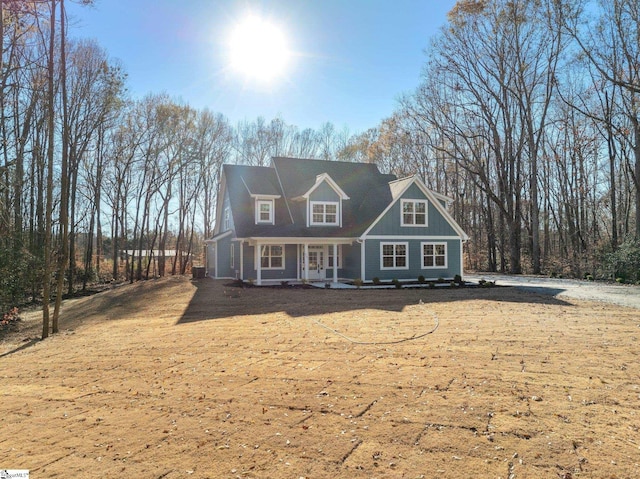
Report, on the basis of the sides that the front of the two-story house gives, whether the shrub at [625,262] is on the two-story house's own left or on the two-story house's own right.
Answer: on the two-story house's own left

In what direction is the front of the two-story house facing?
toward the camera
